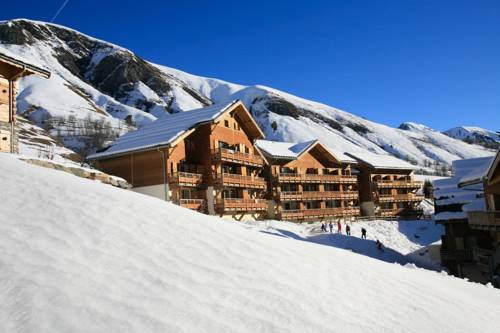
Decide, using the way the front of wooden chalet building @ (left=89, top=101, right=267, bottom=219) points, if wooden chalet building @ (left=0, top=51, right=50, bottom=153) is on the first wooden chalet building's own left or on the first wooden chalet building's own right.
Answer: on the first wooden chalet building's own right

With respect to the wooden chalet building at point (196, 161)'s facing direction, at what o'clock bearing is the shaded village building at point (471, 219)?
The shaded village building is roughly at 11 o'clock from the wooden chalet building.

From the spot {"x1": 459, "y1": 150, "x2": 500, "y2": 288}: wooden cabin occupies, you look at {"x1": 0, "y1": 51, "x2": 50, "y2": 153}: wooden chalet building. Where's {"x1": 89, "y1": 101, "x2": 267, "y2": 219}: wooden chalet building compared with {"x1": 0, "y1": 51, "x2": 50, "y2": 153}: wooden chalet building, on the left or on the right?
right

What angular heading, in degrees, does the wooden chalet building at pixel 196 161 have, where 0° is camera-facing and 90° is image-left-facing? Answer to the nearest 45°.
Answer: approximately 315°

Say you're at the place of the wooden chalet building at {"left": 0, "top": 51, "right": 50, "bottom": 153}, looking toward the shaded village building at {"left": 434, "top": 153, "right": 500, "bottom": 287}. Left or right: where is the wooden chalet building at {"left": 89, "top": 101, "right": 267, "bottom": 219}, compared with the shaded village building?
left

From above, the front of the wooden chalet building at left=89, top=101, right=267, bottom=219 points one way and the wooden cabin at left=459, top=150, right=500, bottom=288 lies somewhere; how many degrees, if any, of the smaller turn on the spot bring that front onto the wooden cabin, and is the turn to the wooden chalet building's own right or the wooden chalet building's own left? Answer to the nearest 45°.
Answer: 0° — it already faces it
